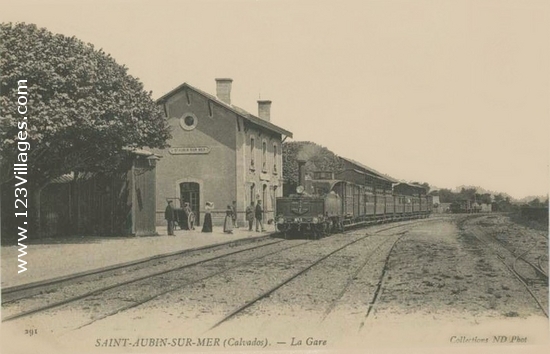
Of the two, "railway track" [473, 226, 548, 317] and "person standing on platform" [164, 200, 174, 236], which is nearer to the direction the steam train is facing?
the person standing on platform

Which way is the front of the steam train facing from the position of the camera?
facing the viewer and to the left of the viewer

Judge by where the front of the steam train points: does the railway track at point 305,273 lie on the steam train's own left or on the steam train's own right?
on the steam train's own left

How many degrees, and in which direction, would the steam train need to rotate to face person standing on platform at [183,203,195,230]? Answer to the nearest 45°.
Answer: approximately 45° to its right

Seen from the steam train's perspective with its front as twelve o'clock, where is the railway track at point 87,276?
The railway track is roughly at 11 o'clock from the steam train.

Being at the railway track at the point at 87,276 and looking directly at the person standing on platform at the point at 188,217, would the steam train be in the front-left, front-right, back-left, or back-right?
front-right

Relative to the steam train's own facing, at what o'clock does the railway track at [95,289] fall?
The railway track is roughly at 11 o'clock from the steam train.

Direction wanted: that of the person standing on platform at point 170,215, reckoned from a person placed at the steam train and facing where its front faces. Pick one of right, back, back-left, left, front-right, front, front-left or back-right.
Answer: front

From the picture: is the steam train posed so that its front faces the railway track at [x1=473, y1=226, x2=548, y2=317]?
no

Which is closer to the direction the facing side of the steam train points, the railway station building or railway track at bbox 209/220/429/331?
the railway track
